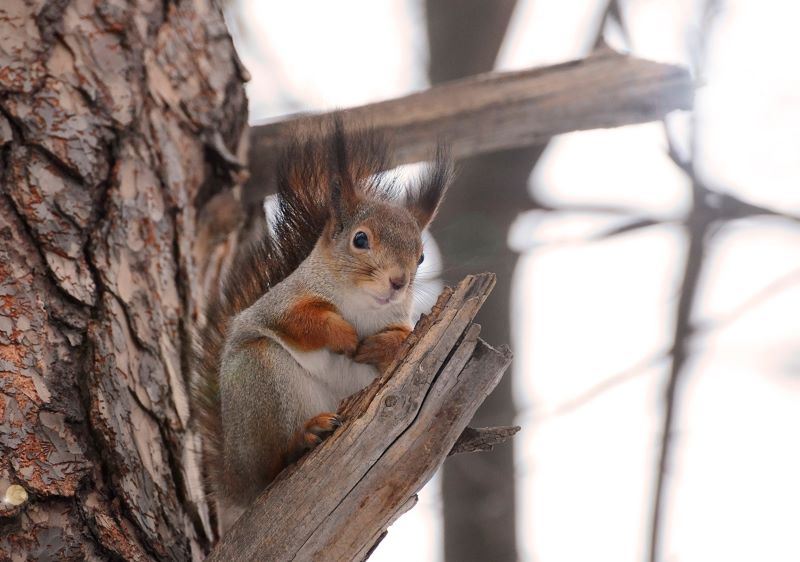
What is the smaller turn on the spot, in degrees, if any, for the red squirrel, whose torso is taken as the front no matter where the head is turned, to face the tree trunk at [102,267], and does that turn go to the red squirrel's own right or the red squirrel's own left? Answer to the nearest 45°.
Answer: approximately 135° to the red squirrel's own right

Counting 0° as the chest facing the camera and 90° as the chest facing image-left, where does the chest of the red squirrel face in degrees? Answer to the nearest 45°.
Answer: approximately 315°
